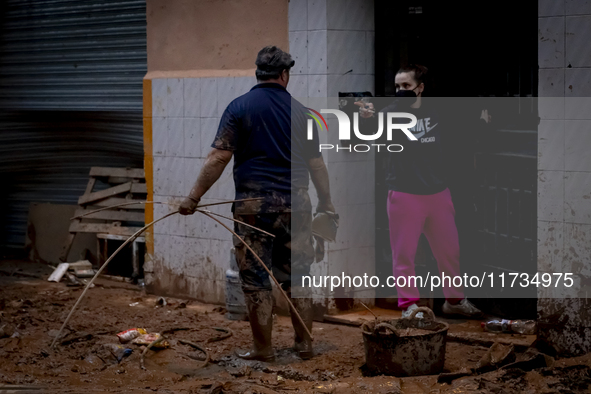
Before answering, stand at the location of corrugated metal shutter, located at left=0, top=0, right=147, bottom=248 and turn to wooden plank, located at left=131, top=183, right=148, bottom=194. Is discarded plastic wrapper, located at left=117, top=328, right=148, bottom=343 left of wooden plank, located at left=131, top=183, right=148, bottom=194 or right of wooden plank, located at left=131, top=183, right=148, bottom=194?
right

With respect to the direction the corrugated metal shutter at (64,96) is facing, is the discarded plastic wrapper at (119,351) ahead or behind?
ahead

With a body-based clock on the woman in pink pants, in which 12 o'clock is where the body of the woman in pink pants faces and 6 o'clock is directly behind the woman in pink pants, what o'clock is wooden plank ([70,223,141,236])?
The wooden plank is roughly at 4 o'clock from the woman in pink pants.

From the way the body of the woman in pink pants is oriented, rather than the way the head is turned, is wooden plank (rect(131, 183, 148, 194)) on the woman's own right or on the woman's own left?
on the woman's own right

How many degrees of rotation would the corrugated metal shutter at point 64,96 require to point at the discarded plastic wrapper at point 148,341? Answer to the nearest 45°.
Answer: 0° — it already faces it

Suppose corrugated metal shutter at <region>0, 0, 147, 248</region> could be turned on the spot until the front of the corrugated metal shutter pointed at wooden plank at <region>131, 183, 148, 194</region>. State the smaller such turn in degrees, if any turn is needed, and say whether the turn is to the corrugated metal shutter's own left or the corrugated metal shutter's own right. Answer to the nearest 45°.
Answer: approximately 45° to the corrugated metal shutter's own left

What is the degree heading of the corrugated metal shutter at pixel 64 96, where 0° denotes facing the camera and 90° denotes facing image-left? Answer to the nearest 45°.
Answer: approximately 0°

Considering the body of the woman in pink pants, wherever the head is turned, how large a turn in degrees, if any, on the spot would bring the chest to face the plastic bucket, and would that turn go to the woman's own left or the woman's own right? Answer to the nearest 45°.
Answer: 0° — they already face it

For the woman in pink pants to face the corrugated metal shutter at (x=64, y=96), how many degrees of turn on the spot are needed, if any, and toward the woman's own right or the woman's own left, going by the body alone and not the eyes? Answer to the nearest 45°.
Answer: approximately 135° to the woman's own right

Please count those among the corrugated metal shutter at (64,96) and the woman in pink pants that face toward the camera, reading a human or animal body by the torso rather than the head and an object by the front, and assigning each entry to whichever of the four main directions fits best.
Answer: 2

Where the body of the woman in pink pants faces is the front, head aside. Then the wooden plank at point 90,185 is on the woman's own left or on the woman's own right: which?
on the woman's own right
